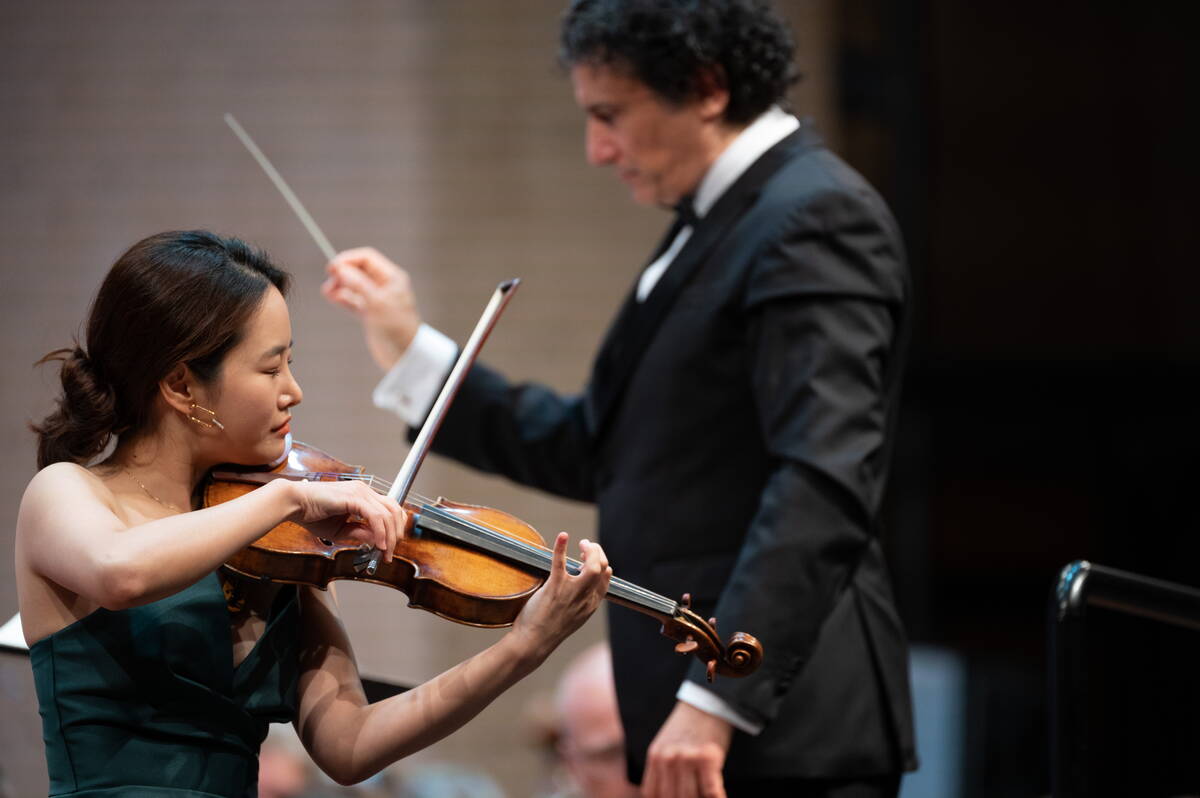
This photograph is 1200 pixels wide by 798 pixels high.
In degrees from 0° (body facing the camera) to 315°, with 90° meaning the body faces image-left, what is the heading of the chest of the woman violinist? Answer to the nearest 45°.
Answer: approximately 315°

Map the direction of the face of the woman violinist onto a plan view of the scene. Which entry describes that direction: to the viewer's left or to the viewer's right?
to the viewer's right
